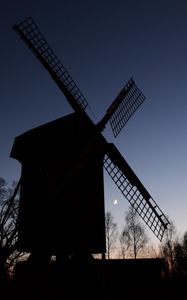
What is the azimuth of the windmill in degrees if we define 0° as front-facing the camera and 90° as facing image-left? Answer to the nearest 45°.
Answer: approximately 315°
